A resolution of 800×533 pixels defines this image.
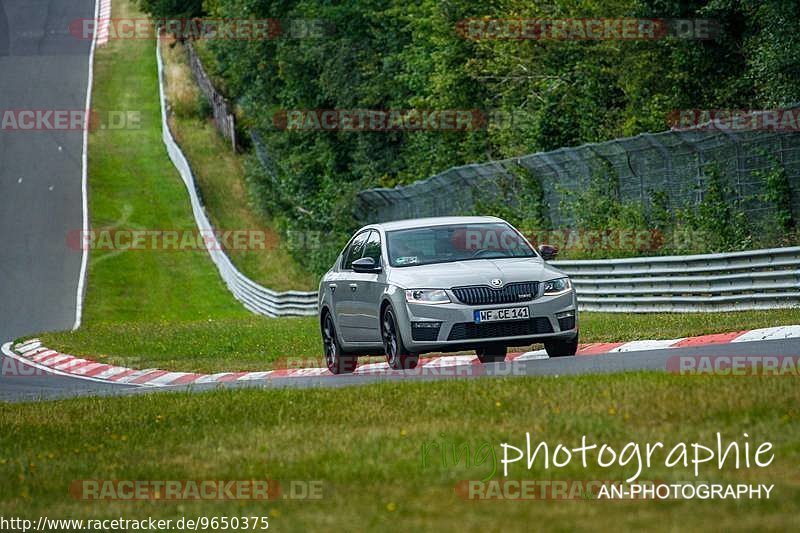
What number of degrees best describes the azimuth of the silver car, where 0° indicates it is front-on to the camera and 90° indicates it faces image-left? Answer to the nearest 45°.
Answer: approximately 315°

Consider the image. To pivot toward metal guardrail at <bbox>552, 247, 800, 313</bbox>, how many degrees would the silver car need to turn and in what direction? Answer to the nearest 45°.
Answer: approximately 90° to its left
